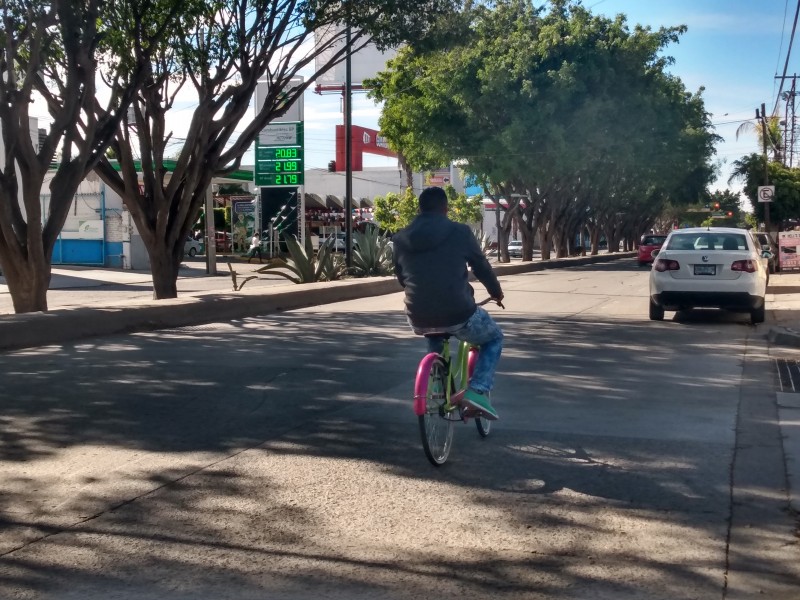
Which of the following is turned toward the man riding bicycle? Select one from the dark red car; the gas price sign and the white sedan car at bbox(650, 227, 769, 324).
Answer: the gas price sign

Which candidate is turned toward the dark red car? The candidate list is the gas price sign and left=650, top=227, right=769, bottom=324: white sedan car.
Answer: the white sedan car

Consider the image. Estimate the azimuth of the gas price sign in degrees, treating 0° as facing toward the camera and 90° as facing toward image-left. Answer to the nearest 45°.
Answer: approximately 0°

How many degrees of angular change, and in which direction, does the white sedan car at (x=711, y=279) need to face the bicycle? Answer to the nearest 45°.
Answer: approximately 180°

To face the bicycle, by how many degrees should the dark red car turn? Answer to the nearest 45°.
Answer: approximately 180°

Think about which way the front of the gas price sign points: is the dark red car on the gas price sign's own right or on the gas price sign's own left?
on the gas price sign's own left

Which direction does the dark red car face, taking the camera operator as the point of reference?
facing away from the viewer

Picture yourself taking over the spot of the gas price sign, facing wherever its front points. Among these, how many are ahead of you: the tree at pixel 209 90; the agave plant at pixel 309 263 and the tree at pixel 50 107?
3

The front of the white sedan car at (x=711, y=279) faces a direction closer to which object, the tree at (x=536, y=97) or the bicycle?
the tree

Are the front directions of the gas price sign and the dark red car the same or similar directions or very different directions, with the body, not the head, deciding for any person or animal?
very different directions

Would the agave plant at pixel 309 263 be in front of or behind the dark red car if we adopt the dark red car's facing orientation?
behind

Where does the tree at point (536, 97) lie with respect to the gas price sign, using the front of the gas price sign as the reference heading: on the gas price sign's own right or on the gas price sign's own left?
on the gas price sign's own left

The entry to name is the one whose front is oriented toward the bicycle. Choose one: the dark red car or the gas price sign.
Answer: the gas price sign

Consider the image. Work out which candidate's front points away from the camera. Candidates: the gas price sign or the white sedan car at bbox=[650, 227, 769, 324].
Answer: the white sedan car

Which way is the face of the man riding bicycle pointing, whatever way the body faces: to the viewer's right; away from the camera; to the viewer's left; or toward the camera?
away from the camera
